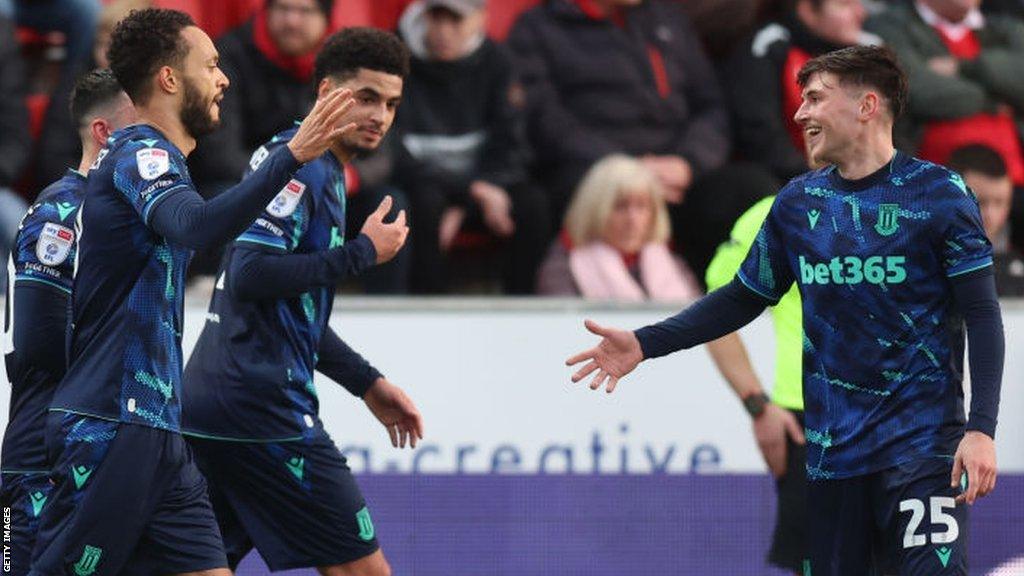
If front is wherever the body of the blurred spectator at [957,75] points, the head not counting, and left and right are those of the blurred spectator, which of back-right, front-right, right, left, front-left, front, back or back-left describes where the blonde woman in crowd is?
front-right

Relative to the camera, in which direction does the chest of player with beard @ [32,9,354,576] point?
to the viewer's right

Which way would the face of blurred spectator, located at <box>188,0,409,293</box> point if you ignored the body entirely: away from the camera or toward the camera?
toward the camera

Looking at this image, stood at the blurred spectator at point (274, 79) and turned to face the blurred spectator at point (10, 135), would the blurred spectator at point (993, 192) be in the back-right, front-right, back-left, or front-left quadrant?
back-left

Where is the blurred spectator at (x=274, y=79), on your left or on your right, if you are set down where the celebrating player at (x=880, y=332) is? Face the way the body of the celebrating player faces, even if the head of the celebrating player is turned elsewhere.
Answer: on your right

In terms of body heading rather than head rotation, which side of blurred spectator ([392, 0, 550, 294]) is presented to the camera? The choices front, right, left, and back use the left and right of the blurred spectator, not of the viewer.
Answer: front

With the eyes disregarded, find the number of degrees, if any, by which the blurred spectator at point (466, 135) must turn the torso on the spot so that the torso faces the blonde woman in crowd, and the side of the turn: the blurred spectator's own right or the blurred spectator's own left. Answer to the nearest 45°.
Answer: approximately 45° to the blurred spectator's own left

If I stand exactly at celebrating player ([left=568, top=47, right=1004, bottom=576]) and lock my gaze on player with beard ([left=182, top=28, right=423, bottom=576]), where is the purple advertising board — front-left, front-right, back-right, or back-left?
front-right

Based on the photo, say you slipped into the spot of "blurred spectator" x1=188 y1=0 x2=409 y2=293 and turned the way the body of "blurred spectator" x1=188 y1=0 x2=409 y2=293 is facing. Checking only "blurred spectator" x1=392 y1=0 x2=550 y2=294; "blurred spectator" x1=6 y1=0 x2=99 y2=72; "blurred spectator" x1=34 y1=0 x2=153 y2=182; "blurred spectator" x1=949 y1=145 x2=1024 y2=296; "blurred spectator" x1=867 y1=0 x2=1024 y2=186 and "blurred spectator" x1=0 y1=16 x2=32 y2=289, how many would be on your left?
3

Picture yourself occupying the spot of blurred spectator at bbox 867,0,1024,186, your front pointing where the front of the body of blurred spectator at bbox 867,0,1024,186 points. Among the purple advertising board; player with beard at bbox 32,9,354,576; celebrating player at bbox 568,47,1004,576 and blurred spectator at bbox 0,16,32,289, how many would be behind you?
0

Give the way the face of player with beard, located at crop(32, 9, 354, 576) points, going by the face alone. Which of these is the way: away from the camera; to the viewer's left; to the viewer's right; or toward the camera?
to the viewer's right

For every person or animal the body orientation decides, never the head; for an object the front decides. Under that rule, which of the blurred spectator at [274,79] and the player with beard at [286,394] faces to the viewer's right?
the player with beard

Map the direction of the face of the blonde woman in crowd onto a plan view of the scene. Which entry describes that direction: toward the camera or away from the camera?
toward the camera

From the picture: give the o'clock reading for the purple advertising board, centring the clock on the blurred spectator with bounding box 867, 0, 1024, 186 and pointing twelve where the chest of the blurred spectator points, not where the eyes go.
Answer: The purple advertising board is roughly at 1 o'clock from the blurred spectator.

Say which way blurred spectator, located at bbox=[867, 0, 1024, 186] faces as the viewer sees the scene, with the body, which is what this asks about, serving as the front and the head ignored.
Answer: toward the camera

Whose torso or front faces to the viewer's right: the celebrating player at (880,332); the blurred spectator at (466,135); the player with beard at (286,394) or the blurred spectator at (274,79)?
the player with beard

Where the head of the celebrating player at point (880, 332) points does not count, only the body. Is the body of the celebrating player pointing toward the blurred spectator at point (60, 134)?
no

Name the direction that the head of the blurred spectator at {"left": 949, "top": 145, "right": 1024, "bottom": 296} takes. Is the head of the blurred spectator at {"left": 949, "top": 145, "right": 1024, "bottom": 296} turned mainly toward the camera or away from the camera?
toward the camera

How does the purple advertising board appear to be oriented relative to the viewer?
toward the camera

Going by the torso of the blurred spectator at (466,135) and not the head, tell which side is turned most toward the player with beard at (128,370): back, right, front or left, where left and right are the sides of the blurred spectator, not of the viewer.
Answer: front

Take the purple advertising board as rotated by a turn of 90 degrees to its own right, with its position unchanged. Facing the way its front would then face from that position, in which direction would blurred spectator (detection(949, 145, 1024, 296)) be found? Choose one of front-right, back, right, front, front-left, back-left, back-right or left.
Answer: back-right

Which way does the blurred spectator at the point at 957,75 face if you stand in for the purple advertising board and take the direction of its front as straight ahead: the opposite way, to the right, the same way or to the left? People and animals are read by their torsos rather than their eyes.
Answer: the same way
